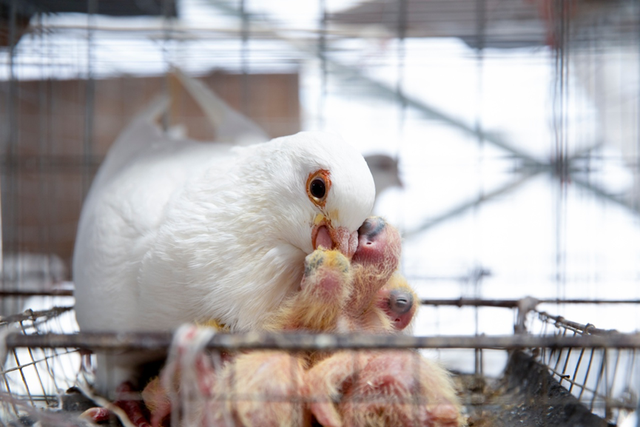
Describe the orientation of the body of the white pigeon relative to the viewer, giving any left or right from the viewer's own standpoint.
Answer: facing the viewer and to the right of the viewer
